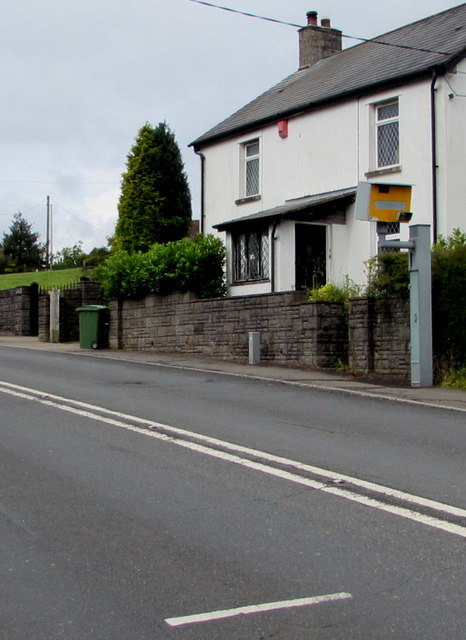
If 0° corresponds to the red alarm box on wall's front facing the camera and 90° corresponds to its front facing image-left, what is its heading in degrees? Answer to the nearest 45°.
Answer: approximately 45°

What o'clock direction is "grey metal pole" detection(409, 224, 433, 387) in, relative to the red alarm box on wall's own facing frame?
The grey metal pole is roughly at 10 o'clock from the red alarm box on wall.

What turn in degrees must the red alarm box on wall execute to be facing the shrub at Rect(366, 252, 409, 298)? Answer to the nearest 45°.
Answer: approximately 45° to its left

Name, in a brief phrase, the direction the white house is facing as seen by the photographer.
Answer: facing the viewer and to the left of the viewer

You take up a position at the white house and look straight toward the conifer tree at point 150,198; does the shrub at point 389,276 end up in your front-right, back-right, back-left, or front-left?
back-left

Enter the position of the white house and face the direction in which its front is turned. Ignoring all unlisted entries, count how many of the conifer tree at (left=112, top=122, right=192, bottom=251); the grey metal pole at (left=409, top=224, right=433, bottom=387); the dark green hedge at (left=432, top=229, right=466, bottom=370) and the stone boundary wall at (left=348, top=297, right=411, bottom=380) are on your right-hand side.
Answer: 1

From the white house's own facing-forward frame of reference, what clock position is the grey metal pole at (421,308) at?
The grey metal pole is roughly at 10 o'clock from the white house.

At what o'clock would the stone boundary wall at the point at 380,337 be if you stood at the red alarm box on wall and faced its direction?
The stone boundary wall is roughly at 10 o'clock from the red alarm box on wall.

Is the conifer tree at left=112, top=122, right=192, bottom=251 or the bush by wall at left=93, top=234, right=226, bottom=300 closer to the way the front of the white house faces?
the bush by wall

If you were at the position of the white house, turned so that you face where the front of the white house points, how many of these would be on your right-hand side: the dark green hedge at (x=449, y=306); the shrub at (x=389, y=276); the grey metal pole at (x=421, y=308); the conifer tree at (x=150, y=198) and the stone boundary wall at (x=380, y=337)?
1
